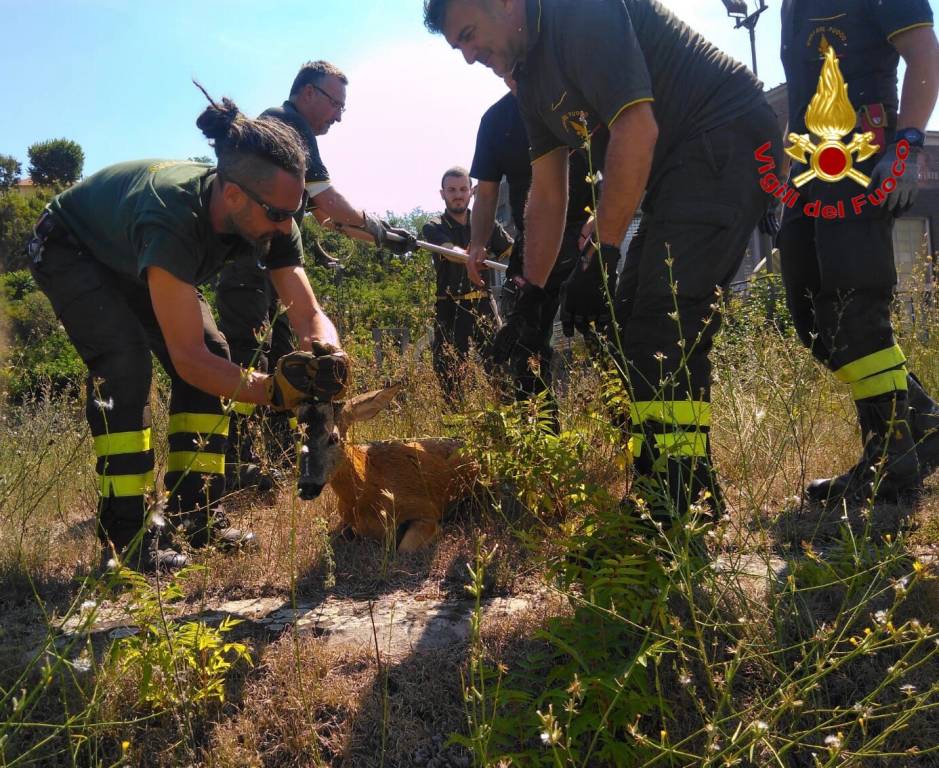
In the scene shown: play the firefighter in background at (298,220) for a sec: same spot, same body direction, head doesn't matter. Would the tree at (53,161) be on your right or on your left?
on your left

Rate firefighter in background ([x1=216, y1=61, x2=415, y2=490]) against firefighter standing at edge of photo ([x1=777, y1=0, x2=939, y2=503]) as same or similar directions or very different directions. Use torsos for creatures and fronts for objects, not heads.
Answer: very different directions

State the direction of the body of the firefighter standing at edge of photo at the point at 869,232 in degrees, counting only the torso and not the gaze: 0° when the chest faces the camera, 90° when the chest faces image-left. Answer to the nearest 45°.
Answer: approximately 45°

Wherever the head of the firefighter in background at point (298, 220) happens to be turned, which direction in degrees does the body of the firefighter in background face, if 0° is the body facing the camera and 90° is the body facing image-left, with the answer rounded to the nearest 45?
approximately 270°

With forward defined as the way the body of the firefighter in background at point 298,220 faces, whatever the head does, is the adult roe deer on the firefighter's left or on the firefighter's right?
on the firefighter's right

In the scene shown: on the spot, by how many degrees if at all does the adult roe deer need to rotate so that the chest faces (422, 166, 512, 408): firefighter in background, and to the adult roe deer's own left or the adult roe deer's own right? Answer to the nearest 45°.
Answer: approximately 135° to the adult roe deer's own right

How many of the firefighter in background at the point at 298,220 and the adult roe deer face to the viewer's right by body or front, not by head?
1
